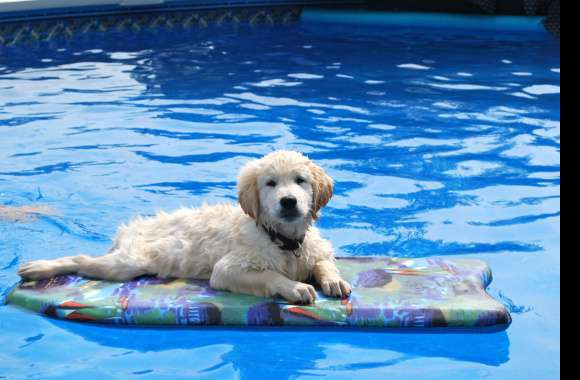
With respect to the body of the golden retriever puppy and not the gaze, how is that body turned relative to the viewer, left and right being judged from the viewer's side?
facing the viewer and to the right of the viewer
